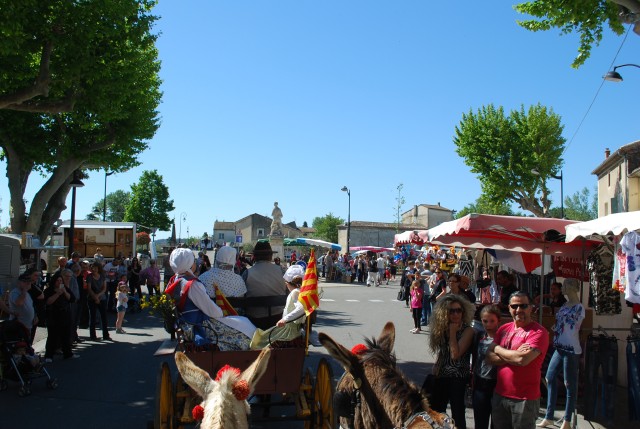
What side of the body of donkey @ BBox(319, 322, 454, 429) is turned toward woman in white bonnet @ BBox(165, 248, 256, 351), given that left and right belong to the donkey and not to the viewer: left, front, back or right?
front

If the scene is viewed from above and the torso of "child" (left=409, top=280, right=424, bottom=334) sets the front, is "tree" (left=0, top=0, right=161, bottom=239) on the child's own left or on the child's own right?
on the child's own right

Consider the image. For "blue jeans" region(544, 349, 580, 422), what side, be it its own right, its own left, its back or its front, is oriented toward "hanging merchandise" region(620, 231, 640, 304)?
left

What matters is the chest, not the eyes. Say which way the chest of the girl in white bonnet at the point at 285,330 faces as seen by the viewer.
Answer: to the viewer's left

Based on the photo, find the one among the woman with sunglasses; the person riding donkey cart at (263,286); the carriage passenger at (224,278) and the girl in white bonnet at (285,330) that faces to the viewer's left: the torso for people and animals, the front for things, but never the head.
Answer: the girl in white bonnet

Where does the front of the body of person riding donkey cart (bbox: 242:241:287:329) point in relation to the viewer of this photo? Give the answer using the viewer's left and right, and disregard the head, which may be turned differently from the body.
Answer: facing away from the viewer

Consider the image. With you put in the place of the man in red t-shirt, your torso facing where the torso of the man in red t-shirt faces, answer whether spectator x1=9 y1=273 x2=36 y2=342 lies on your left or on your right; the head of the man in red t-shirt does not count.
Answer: on your right

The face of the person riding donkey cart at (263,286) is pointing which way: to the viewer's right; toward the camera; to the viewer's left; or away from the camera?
away from the camera

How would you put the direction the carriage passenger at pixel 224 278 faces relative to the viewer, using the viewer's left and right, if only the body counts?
facing away from the viewer

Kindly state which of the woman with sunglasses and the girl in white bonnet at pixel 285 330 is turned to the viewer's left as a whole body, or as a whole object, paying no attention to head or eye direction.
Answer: the girl in white bonnet

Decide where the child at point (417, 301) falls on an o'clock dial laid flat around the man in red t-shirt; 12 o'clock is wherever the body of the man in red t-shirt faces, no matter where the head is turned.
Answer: The child is roughly at 4 o'clock from the man in red t-shirt.

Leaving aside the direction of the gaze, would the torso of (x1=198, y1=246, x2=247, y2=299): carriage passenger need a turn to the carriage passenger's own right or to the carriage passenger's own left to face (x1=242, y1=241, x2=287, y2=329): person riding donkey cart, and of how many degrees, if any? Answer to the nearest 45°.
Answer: approximately 45° to the carriage passenger's own right
